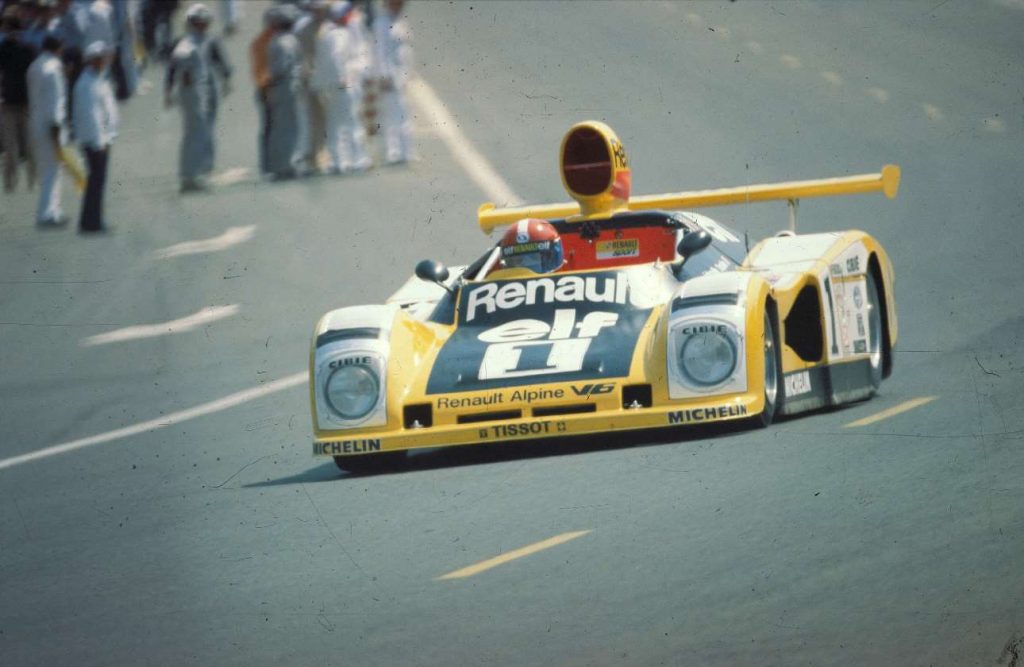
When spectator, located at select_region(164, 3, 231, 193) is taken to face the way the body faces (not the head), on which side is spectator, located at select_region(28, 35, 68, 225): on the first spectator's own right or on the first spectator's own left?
on the first spectator's own right

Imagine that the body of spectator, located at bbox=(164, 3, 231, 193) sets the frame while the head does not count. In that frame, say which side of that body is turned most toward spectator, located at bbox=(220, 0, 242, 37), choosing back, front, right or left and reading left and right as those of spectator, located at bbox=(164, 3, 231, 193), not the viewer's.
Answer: back

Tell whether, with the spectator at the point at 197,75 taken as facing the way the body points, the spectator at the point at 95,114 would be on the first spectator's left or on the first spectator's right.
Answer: on the first spectator's right

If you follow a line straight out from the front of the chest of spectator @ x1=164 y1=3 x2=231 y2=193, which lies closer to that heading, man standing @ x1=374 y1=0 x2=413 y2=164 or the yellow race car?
the yellow race car

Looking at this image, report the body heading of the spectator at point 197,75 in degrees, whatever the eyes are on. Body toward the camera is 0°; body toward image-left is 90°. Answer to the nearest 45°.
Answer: approximately 0°

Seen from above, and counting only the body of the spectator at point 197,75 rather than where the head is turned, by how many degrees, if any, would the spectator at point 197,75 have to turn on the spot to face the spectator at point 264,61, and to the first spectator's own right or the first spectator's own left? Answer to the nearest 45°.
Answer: approximately 135° to the first spectator's own left

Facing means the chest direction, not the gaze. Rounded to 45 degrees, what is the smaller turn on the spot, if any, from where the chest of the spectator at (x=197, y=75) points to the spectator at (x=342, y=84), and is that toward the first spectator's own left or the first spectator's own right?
approximately 45° to the first spectator's own left
